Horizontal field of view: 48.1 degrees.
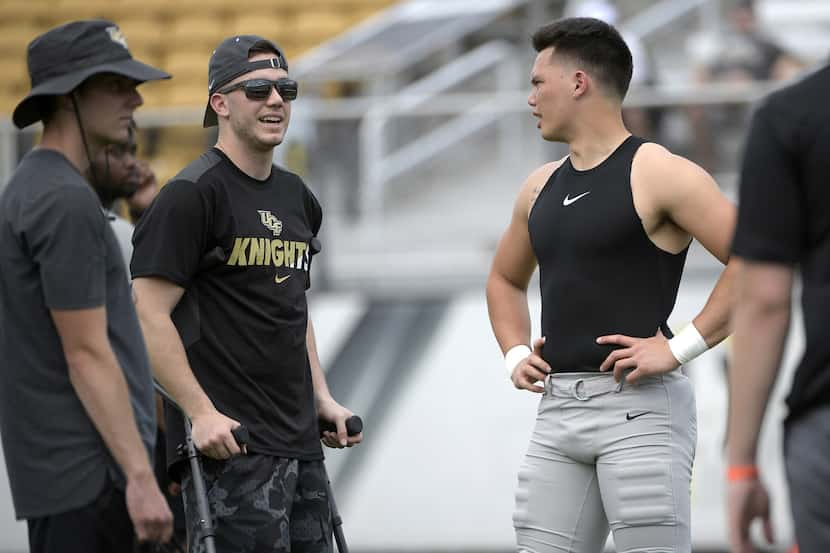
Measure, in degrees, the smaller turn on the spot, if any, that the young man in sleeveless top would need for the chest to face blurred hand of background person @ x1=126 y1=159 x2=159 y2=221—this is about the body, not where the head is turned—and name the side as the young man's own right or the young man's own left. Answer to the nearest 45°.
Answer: approximately 90° to the young man's own right

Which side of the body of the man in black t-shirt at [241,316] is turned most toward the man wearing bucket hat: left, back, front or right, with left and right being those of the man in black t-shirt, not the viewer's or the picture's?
right

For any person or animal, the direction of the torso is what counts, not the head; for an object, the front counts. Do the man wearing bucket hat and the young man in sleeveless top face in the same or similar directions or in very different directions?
very different directions

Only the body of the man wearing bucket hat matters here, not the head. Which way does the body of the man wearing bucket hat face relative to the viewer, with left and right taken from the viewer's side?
facing to the right of the viewer

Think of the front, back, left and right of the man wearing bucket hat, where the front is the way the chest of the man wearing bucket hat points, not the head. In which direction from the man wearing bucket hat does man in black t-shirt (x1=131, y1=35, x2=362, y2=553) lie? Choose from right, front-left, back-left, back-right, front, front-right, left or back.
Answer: front-left

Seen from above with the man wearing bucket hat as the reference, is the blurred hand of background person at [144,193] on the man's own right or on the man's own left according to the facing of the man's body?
on the man's own left

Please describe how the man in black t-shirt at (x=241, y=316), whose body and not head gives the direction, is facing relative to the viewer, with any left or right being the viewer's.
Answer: facing the viewer and to the right of the viewer

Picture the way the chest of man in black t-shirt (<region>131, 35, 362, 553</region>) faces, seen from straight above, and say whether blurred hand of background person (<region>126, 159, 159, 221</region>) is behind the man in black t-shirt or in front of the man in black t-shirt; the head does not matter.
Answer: behind

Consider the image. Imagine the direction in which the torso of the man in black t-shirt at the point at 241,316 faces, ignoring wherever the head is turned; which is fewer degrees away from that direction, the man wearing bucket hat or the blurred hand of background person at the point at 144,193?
the man wearing bucket hat

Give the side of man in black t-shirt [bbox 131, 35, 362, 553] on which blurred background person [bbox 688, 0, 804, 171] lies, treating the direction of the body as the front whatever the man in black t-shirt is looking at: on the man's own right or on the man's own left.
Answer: on the man's own left

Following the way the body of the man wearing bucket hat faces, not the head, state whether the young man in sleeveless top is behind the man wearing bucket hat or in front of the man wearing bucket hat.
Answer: in front

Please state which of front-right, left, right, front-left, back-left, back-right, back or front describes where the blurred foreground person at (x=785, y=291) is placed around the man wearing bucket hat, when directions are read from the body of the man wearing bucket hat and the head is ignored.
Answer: front-right

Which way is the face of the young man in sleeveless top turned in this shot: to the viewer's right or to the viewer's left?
to the viewer's left

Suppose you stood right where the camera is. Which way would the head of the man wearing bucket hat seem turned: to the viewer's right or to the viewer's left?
to the viewer's right
